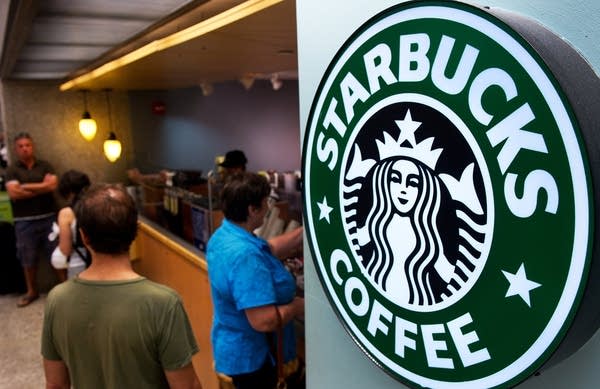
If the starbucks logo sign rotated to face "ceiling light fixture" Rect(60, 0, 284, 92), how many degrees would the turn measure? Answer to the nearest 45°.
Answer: approximately 90° to its right

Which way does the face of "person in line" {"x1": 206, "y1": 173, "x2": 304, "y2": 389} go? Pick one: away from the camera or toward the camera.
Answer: away from the camera

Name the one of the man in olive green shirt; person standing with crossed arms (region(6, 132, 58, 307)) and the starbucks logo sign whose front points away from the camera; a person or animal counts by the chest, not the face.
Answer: the man in olive green shirt

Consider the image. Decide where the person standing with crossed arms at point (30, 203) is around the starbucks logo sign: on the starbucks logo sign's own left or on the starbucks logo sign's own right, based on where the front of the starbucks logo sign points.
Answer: on the starbucks logo sign's own right

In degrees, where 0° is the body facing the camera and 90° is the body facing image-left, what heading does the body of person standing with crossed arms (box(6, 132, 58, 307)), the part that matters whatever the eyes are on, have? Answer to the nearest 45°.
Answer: approximately 0°

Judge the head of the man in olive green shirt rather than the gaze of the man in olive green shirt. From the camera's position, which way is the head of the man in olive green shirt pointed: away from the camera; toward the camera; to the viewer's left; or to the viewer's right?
away from the camera

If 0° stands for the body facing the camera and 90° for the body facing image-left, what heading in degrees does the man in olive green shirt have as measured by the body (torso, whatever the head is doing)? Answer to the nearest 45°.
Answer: approximately 180°
